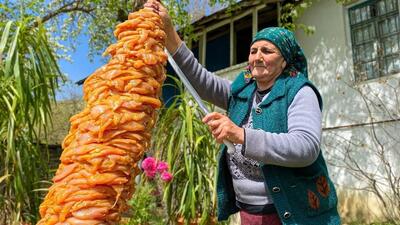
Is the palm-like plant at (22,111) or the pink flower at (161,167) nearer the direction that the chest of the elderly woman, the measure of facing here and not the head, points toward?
the palm-like plant

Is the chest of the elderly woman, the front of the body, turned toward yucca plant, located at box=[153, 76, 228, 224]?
no

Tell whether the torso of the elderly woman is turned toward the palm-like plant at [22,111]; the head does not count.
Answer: no

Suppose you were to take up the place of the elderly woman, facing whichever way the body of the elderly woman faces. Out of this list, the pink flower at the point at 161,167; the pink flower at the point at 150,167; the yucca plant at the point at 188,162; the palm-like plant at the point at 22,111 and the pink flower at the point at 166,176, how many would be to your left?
0

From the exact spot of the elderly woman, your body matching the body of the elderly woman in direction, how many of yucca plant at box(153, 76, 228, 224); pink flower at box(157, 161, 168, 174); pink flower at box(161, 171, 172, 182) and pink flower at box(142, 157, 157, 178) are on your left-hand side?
0

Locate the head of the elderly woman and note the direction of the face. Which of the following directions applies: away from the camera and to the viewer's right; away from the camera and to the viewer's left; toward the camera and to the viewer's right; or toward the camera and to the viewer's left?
toward the camera and to the viewer's left

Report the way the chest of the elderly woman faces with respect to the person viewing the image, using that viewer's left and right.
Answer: facing the viewer and to the left of the viewer

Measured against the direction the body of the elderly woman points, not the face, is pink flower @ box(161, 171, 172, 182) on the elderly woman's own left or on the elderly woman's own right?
on the elderly woman's own right

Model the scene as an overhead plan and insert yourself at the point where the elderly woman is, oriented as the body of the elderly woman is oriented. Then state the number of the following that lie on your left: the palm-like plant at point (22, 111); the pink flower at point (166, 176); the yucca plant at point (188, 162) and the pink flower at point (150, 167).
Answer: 0

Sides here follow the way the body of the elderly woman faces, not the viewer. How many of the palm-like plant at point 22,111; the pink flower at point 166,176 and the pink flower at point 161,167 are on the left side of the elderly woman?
0

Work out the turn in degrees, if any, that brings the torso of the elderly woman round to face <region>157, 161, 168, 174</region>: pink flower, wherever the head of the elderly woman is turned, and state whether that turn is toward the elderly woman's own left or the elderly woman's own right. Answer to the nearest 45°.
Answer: approximately 90° to the elderly woman's own right
